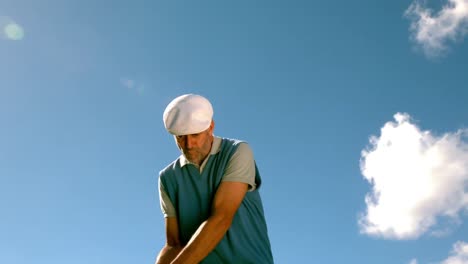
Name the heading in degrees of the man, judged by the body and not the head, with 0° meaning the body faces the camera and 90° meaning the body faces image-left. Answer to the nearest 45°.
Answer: approximately 45°
